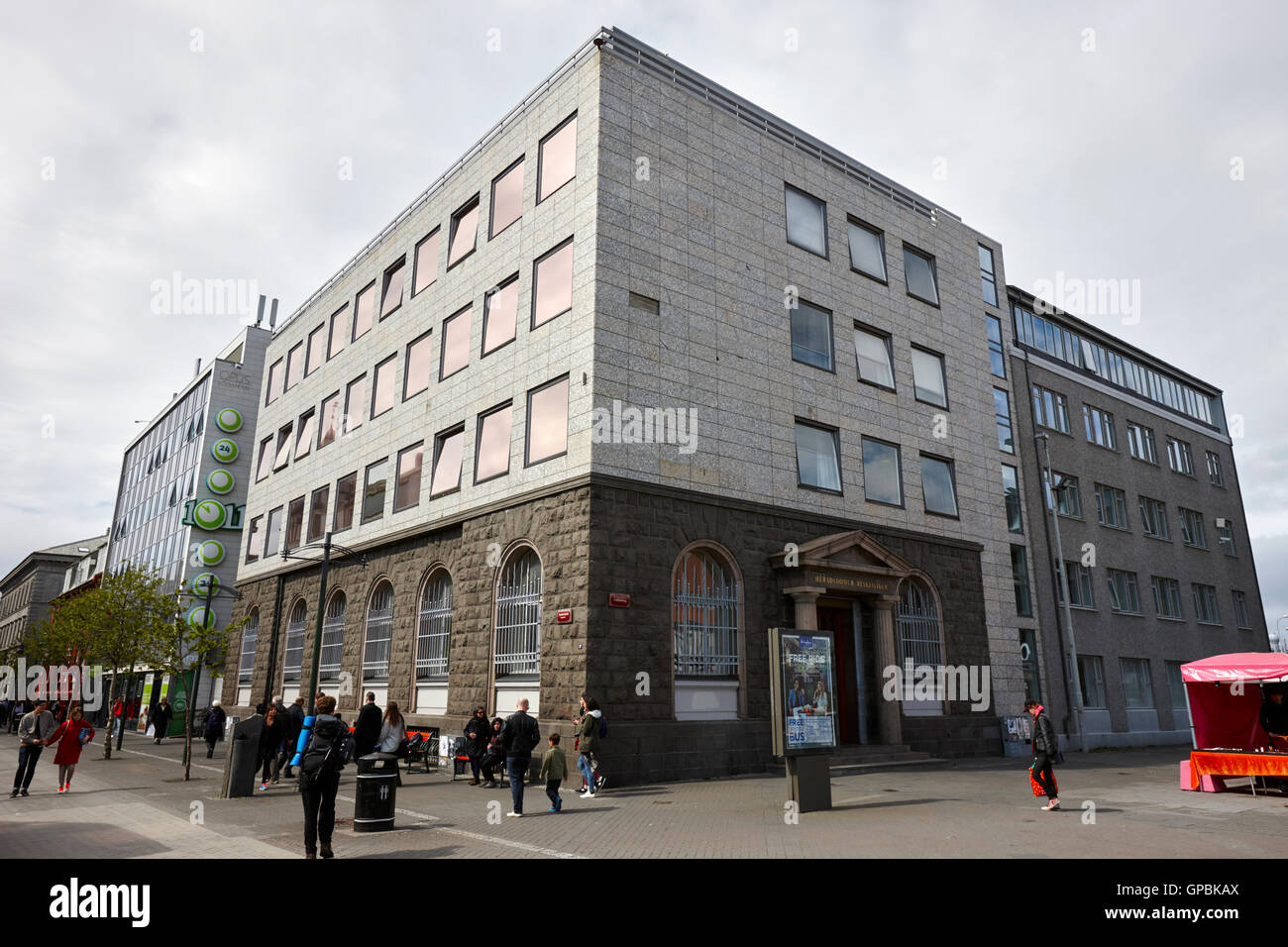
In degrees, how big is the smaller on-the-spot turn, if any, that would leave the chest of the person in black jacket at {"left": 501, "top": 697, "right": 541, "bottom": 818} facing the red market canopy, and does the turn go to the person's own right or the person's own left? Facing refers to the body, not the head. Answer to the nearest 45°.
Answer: approximately 90° to the person's own right

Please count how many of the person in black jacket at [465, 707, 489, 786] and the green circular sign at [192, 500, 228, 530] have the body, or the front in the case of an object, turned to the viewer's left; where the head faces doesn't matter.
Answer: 0

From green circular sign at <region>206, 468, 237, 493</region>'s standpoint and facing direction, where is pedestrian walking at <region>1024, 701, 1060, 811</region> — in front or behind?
in front

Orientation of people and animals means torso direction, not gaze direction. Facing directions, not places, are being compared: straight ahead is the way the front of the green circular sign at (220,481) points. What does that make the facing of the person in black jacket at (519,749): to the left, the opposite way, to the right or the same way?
the opposite way

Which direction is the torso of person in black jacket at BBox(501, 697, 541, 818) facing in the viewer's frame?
away from the camera

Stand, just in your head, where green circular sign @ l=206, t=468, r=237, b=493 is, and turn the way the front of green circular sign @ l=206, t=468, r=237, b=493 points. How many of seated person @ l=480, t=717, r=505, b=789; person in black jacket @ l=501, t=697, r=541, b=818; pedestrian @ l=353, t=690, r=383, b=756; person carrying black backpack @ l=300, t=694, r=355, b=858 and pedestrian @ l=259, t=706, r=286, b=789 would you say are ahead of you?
5

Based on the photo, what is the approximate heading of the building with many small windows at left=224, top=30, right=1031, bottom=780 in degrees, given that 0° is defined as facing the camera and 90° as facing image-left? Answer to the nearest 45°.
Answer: approximately 315°

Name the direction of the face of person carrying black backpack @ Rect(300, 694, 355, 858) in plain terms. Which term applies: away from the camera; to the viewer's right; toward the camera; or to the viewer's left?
away from the camera

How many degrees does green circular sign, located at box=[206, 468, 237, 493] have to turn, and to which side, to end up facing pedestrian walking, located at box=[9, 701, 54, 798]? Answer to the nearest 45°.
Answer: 0° — it already faces them

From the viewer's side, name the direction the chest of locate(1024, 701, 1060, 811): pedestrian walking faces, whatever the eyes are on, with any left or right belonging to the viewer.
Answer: facing to the left of the viewer

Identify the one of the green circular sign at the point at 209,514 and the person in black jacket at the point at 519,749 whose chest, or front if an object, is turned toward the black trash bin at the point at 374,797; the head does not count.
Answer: the green circular sign

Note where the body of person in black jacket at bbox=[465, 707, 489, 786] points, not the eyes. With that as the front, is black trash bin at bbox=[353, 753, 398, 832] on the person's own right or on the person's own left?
on the person's own right

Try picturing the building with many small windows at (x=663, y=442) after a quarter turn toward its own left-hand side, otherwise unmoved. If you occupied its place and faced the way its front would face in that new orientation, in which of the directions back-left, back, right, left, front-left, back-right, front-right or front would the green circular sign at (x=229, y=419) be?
left

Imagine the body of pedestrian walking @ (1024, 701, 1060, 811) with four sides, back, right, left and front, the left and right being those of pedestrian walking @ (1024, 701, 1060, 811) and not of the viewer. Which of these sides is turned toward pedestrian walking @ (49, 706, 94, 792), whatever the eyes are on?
front
